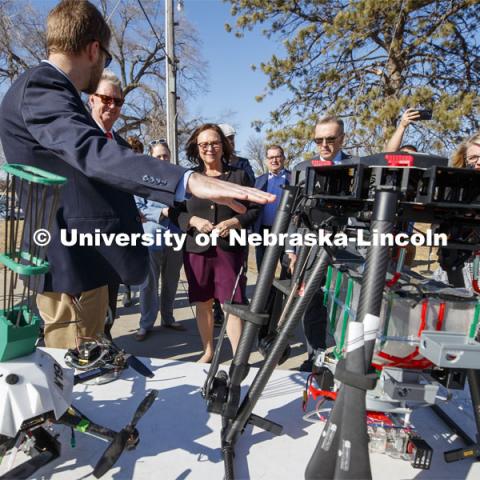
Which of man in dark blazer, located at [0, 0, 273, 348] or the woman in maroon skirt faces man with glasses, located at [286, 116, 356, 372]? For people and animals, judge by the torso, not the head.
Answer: the man in dark blazer

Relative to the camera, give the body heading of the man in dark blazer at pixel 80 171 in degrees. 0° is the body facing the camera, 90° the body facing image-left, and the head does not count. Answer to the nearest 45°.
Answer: approximately 225°

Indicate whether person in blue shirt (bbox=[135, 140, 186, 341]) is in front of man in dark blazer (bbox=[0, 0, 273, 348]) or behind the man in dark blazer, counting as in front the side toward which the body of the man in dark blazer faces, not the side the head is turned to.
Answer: in front

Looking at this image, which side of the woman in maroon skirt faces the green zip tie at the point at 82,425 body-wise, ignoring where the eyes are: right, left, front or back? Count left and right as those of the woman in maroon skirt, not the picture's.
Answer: front

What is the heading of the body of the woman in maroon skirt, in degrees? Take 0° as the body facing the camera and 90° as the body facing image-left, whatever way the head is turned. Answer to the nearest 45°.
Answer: approximately 0°

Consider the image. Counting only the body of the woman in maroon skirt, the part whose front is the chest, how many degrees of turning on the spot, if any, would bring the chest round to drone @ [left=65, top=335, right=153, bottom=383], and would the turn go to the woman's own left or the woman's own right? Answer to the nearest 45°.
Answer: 0° — they already face it

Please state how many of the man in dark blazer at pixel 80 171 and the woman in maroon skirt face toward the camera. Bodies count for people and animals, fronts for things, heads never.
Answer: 1

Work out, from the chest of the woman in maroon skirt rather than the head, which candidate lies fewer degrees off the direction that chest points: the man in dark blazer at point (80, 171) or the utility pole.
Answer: the man in dark blazer

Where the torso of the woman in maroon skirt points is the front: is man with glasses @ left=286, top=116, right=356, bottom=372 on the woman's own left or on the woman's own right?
on the woman's own left

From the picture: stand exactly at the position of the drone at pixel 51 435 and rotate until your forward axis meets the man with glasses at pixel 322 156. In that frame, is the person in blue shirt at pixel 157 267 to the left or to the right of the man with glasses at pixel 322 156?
left
